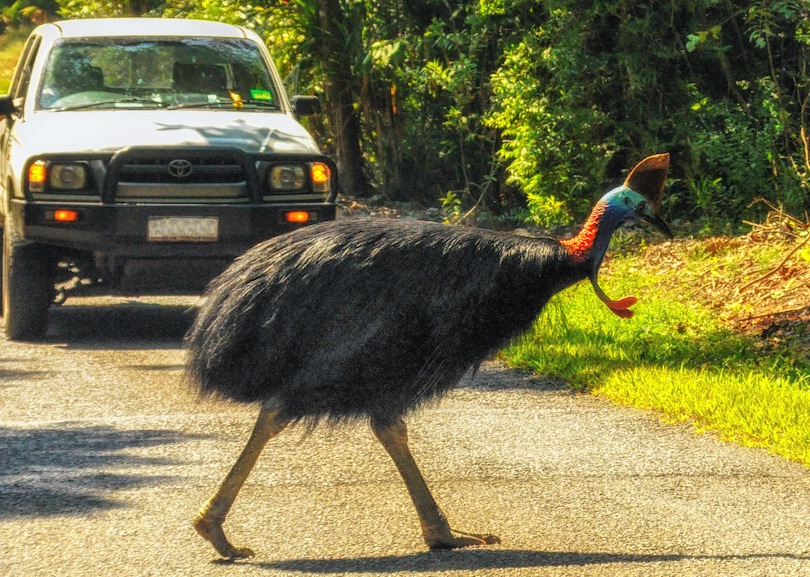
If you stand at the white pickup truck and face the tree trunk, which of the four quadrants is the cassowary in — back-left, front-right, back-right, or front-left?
back-right

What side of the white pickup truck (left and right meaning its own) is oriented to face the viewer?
front

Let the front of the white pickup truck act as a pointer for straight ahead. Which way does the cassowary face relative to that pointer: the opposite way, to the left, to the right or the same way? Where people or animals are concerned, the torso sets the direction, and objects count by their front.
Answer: to the left

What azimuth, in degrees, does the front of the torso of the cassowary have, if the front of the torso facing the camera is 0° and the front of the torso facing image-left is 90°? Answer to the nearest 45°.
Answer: approximately 270°

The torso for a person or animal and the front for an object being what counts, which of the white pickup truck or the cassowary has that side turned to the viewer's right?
the cassowary

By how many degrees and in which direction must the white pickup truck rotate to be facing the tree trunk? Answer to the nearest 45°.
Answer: approximately 180°

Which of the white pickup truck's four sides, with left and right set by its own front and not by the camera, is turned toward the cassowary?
front

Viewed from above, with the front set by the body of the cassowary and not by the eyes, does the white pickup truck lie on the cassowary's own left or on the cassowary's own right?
on the cassowary's own left

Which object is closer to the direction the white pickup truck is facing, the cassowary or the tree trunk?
the cassowary

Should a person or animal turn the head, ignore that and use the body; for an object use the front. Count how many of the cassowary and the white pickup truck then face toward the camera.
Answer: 1

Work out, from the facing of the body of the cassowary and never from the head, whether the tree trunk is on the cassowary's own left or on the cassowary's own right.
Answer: on the cassowary's own left
